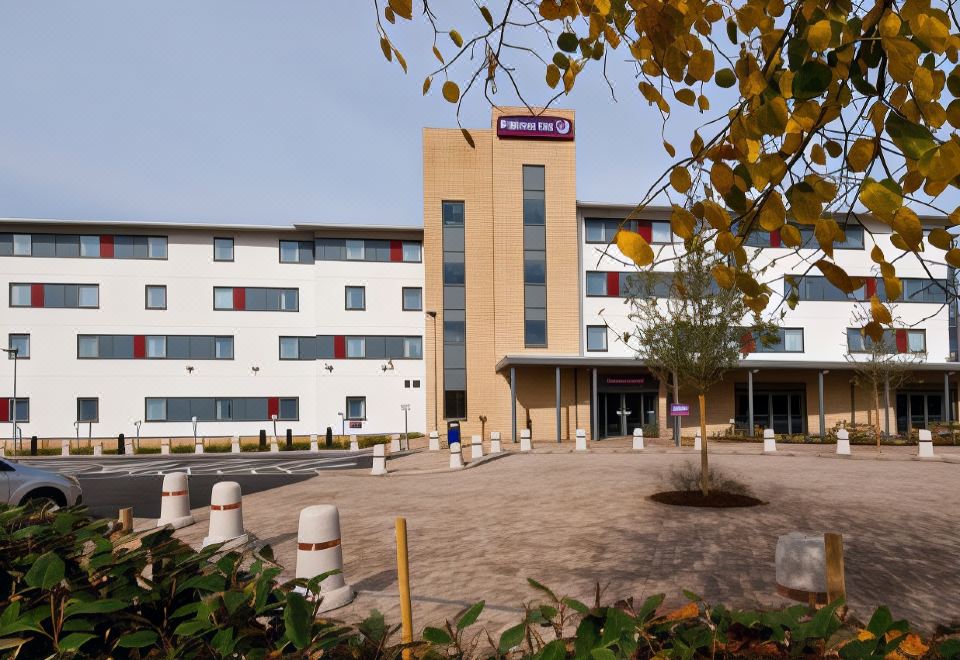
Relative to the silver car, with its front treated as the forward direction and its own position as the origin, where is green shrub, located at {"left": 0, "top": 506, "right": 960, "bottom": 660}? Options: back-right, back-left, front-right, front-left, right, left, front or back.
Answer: right

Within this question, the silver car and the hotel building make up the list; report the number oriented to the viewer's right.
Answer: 1

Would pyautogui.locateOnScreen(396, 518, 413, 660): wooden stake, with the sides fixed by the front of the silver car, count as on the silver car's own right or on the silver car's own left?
on the silver car's own right

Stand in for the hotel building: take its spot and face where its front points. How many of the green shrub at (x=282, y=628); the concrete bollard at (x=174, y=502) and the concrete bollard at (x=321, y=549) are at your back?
0

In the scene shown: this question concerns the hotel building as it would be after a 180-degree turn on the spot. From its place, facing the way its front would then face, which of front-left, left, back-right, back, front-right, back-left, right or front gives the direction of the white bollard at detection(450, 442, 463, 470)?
back

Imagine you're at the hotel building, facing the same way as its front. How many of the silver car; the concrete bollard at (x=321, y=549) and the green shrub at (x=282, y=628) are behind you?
0

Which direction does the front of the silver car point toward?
to the viewer's right

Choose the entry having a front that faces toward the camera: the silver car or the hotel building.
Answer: the hotel building

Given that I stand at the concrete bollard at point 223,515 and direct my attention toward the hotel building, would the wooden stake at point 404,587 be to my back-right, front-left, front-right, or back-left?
back-right

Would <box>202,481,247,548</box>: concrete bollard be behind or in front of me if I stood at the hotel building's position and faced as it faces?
in front

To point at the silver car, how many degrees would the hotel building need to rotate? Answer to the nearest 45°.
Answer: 0° — it already faces it

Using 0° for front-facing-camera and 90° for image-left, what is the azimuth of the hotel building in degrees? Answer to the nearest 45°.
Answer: approximately 0°

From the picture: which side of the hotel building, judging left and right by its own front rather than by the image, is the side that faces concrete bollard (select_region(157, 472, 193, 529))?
front

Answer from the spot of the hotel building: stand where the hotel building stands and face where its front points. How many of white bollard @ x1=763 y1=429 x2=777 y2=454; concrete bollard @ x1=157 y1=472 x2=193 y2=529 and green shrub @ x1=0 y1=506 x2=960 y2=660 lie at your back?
0

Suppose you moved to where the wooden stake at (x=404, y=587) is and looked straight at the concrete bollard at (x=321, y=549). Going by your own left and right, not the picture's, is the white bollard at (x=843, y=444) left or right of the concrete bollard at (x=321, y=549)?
right

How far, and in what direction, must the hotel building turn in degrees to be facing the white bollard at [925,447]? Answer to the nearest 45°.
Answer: approximately 45° to its left
